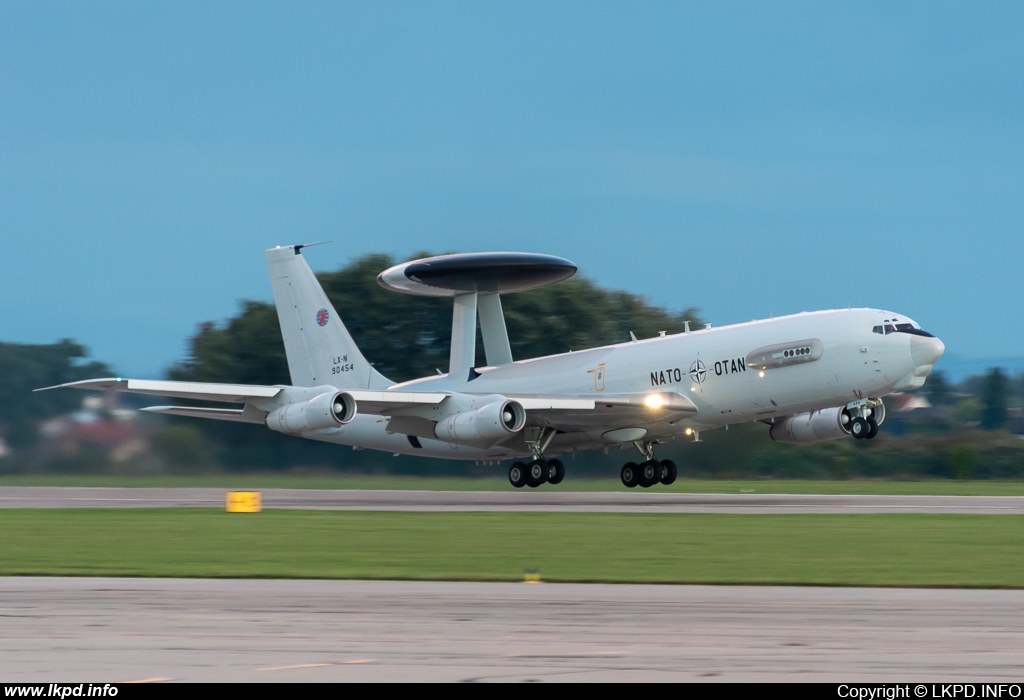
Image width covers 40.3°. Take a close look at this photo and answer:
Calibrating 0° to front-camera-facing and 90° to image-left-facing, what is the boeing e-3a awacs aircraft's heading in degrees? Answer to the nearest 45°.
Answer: approximately 315°
